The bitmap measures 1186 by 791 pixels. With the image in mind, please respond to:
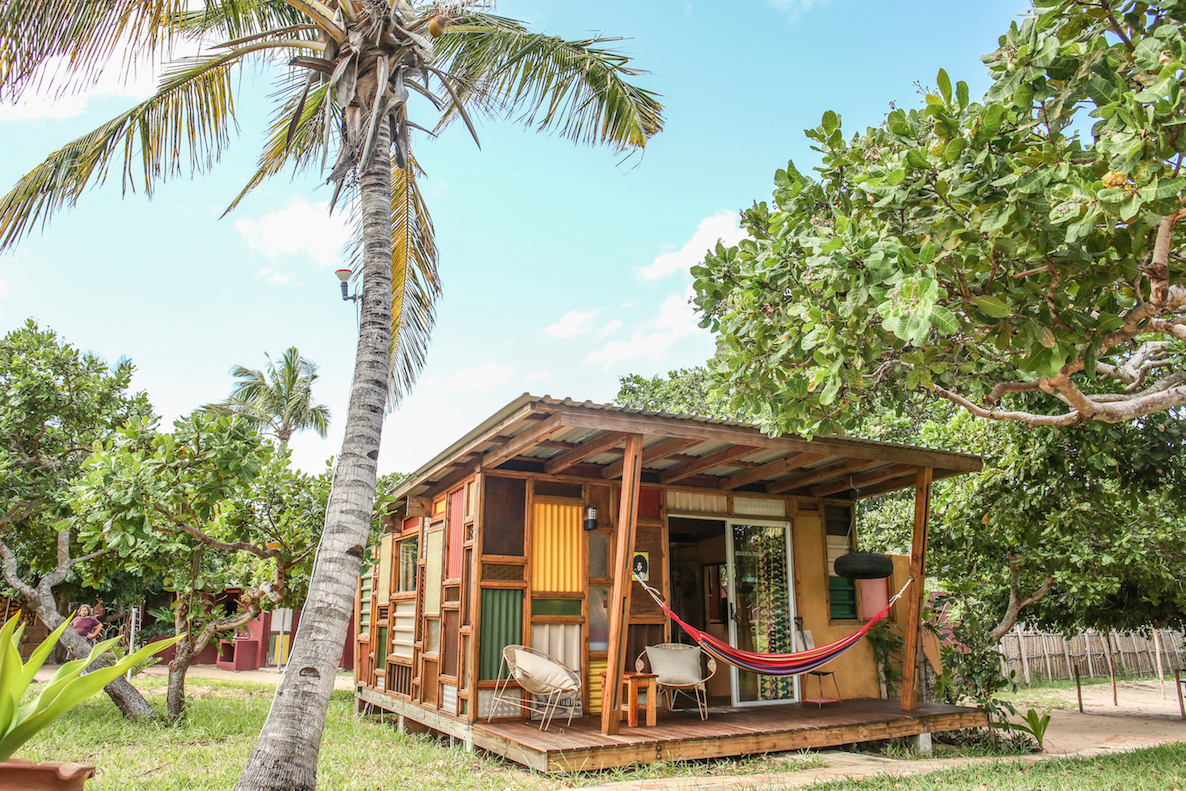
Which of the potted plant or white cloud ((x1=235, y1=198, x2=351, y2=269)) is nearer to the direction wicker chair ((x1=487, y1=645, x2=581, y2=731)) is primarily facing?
the potted plant

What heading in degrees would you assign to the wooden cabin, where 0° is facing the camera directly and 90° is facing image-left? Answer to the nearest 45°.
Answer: approximately 315°

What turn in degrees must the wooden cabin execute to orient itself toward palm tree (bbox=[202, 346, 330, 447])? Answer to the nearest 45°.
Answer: approximately 180°

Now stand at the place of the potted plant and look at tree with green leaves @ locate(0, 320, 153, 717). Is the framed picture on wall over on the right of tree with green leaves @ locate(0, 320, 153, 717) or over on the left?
right

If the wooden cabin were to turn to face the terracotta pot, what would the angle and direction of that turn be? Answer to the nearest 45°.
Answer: approximately 45° to its right

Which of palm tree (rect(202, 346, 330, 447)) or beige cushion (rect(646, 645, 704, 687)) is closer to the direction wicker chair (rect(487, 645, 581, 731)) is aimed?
the beige cushion

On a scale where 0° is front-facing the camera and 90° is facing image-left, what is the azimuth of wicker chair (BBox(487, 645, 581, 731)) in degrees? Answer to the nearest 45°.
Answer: approximately 315°

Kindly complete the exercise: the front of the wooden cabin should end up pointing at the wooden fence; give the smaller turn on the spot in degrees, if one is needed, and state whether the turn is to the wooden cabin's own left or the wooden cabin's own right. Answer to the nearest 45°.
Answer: approximately 90° to the wooden cabin's own left

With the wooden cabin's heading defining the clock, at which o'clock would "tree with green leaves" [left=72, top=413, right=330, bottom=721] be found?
The tree with green leaves is roughly at 4 o'clock from the wooden cabin.

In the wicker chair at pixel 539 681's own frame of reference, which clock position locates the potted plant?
The potted plant is roughly at 2 o'clock from the wicker chair.
